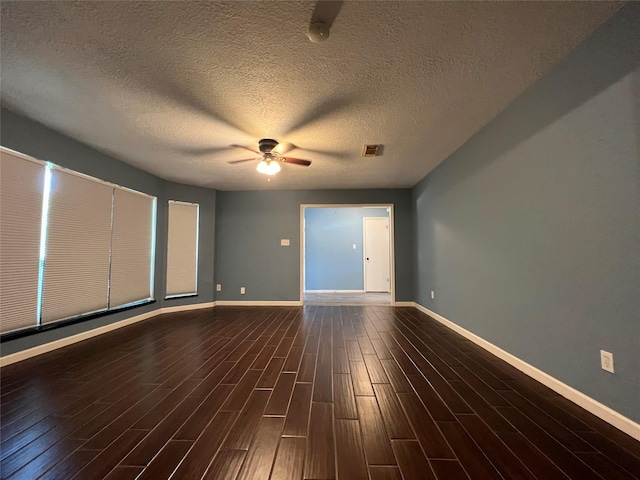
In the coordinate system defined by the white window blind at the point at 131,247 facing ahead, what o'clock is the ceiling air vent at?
The ceiling air vent is roughly at 12 o'clock from the white window blind.

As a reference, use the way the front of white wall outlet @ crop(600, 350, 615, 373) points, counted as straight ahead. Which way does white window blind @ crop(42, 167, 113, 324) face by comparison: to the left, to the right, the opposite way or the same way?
the opposite way

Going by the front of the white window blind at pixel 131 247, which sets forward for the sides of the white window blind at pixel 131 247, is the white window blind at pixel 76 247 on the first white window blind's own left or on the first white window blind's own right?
on the first white window blind's own right

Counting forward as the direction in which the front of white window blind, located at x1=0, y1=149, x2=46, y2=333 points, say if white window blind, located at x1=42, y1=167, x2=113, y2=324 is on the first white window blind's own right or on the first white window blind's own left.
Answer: on the first white window blind's own left

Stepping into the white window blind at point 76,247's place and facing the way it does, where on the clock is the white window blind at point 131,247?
the white window blind at point 131,247 is roughly at 9 o'clock from the white window blind at point 76,247.

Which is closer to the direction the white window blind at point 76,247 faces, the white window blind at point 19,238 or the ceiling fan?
the ceiling fan

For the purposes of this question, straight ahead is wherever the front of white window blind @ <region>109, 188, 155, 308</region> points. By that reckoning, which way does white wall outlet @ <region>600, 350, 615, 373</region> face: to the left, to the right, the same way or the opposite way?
the opposite way

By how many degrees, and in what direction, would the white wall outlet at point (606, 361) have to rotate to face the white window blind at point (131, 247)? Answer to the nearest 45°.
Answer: approximately 45° to its right
